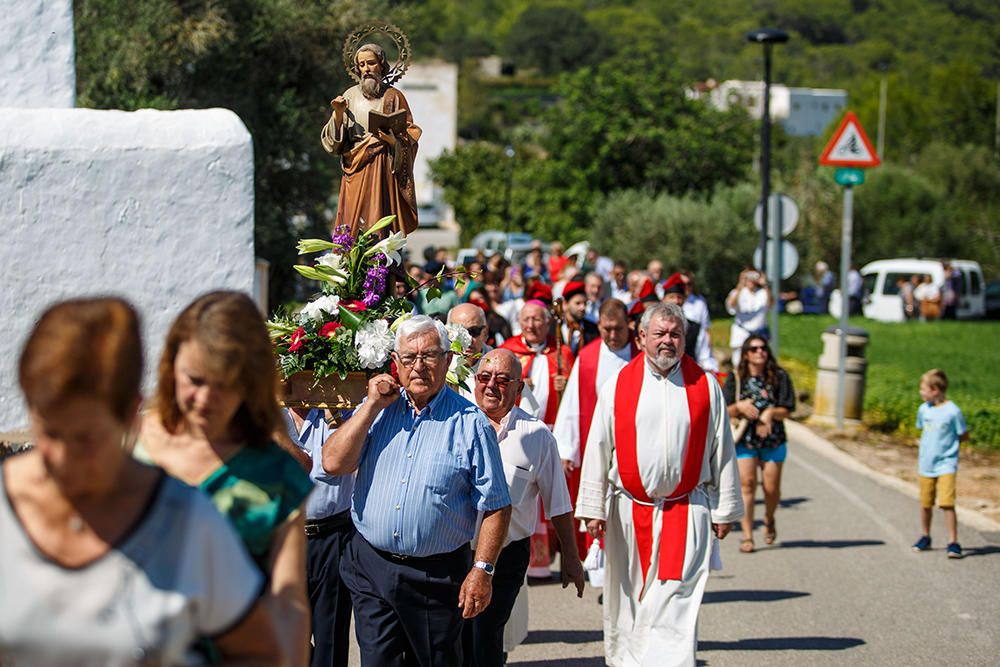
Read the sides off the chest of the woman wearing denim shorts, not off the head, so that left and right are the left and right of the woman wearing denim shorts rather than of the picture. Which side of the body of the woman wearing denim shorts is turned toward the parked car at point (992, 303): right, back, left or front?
back

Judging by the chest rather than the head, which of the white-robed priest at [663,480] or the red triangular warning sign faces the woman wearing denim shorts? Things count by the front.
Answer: the red triangular warning sign

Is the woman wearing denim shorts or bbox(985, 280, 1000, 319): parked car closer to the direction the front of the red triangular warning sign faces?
the woman wearing denim shorts

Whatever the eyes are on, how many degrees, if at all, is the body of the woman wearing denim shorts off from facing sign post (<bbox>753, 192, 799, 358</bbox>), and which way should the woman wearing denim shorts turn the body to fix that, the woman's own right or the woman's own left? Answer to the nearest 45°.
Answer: approximately 180°

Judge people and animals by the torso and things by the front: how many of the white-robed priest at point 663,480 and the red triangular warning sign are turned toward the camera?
2

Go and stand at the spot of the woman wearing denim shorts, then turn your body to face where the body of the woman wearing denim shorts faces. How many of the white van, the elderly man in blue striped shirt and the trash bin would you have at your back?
2

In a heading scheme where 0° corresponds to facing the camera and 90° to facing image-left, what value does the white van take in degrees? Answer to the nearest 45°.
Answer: approximately 45°

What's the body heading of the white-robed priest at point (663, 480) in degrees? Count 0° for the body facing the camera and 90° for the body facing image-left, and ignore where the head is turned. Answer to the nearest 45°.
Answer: approximately 0°

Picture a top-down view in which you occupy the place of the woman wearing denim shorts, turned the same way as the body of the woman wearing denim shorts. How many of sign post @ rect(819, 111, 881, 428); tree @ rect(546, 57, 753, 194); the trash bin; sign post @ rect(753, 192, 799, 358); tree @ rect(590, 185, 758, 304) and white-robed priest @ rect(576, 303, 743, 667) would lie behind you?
5

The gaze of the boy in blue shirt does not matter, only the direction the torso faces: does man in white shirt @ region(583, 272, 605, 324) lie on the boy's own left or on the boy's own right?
on the boy's own right

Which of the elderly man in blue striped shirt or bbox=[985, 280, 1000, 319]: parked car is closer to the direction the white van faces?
the elderly man in blue striped shirt

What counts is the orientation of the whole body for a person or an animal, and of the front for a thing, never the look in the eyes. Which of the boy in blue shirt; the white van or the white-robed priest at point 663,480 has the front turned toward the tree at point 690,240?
the white van
